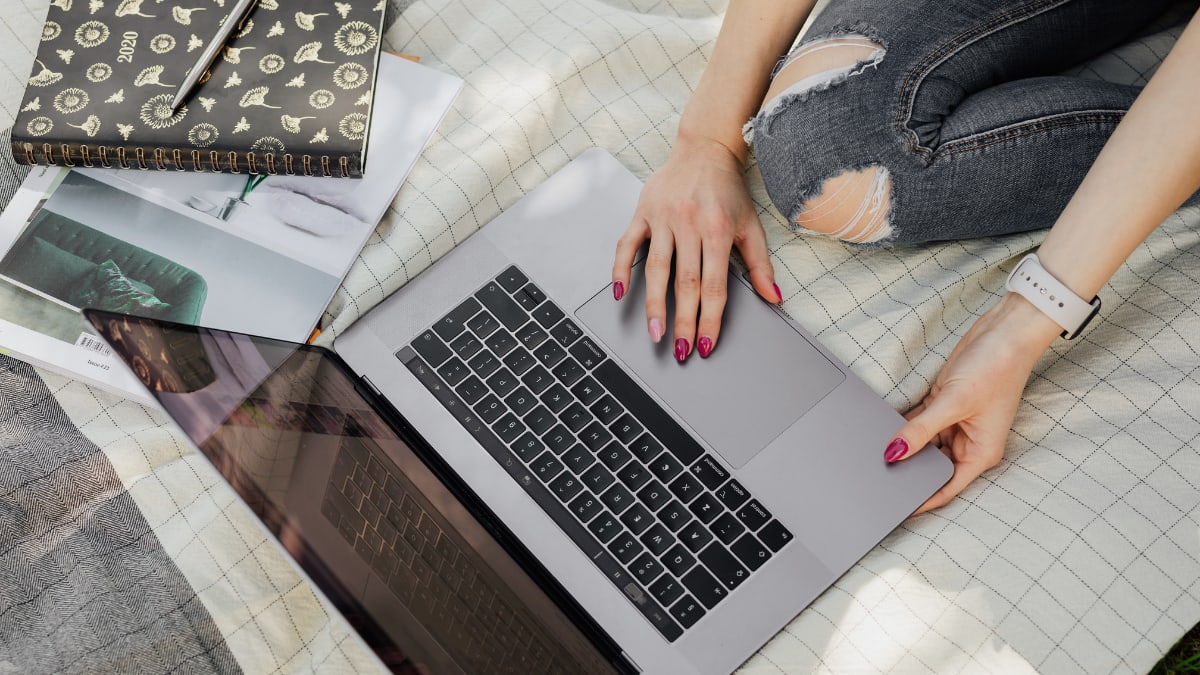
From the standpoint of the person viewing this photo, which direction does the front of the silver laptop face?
facing away from the viewer and to the right of the viewer
